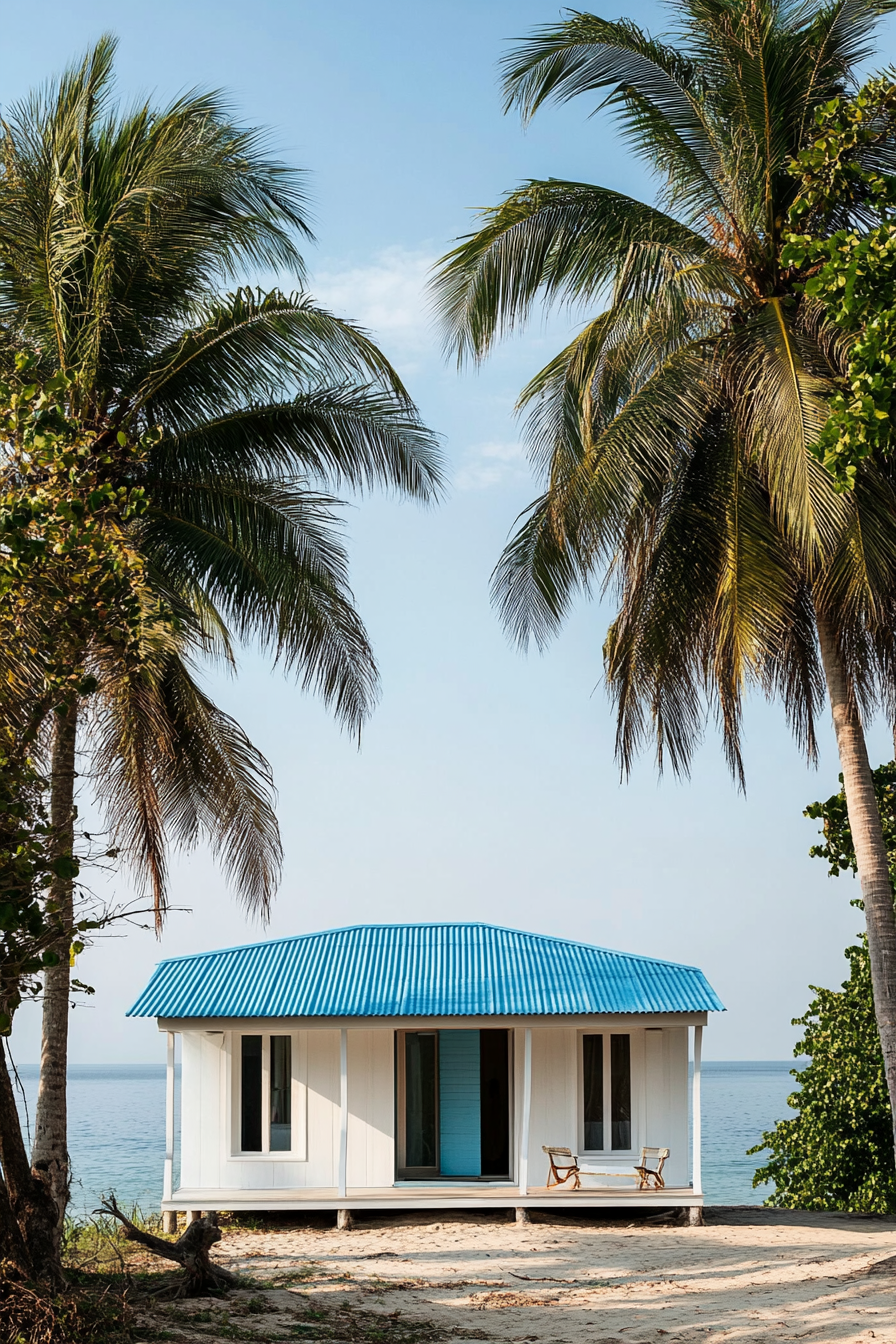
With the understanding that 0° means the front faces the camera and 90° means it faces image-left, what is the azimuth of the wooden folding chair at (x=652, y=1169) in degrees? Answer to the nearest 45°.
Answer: approximately 45°

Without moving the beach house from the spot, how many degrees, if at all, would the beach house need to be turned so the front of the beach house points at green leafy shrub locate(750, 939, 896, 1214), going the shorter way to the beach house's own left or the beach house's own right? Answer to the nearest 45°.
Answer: approximately 90° to the beach house's own left

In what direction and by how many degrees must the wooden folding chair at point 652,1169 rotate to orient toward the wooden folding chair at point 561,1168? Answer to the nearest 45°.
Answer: approximately 45° to its right
